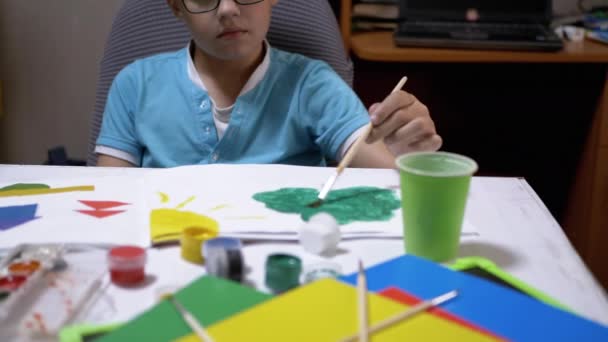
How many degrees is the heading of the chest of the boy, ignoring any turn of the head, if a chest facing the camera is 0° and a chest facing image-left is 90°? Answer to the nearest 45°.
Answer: approximately 0°

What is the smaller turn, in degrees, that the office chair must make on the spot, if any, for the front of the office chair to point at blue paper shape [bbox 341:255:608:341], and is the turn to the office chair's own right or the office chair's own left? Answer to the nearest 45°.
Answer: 0° — it already faces it

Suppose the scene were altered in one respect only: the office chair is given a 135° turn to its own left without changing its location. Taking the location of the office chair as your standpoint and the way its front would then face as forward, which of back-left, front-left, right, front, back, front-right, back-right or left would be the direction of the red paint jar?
back-right

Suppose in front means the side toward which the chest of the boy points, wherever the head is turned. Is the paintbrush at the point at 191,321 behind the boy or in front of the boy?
in front

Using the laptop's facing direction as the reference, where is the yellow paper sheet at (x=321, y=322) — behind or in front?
in front

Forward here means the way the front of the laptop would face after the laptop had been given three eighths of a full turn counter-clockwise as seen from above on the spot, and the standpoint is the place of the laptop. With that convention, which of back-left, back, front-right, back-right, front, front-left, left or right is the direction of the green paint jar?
back-right

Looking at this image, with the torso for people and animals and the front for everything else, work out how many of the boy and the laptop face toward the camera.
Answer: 2

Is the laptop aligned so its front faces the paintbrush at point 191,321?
yes

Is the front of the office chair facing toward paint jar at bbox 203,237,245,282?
yes
